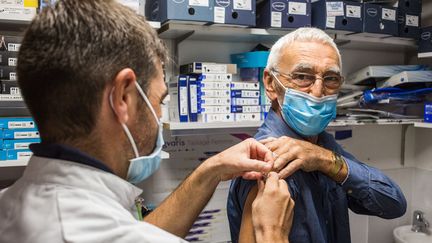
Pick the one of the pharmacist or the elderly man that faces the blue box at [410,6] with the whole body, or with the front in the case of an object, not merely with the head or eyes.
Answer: the pharmacist

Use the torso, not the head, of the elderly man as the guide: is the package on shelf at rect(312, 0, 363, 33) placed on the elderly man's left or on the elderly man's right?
on the elderly man's left

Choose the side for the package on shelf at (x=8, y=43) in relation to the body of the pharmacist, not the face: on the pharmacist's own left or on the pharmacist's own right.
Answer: on the pharmacist's own left

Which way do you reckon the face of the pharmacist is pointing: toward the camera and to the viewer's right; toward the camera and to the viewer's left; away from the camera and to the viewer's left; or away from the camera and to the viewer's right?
away from the camera and to the viewer's right

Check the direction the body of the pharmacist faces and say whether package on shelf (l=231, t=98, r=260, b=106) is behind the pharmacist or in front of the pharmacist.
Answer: in front

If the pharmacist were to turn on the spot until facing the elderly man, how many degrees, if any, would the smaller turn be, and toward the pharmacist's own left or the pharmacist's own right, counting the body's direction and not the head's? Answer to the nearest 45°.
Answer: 0° — they already face them

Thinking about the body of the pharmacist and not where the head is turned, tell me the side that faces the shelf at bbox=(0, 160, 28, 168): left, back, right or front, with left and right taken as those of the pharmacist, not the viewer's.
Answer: left

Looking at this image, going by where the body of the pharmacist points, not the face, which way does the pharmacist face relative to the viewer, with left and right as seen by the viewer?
facing away from the viewer and to the right of the viewer
